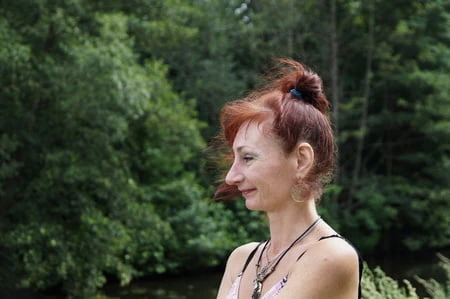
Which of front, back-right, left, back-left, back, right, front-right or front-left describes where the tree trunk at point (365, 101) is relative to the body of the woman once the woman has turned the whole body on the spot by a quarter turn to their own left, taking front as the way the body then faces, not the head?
back-left

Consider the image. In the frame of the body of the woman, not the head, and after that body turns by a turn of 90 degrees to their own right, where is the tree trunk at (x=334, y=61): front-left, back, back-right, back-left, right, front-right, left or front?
front-right

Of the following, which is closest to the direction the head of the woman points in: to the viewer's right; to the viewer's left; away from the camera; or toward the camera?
to the viewer's left

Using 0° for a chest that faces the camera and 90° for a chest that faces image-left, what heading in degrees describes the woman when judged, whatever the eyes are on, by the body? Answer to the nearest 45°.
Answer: approximately 45°
